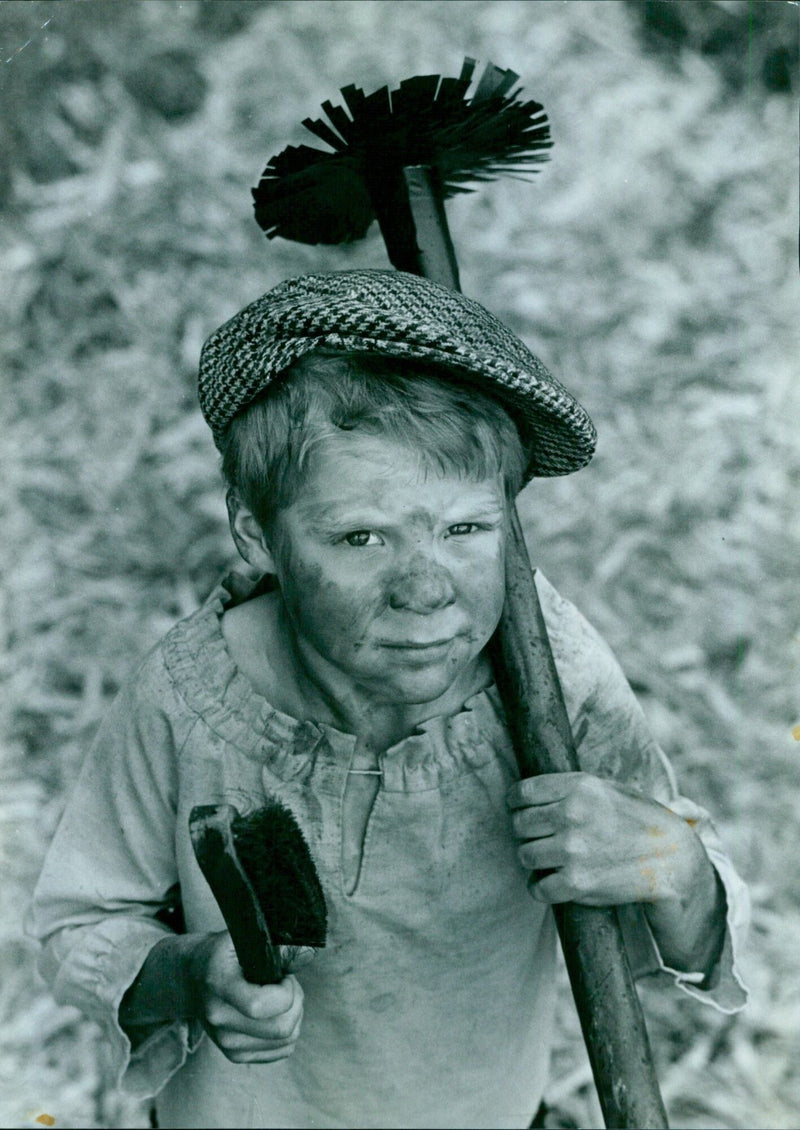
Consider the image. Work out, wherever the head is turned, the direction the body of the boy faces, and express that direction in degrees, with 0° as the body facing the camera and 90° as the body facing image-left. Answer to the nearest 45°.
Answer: approximately 0°
